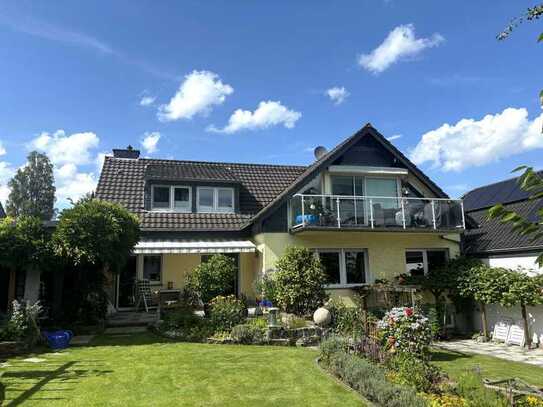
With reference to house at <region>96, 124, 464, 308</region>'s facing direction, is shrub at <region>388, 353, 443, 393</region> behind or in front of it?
in front

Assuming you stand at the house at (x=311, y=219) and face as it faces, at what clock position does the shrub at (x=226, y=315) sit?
The shrub is roughly at 1 o'clock from the house.

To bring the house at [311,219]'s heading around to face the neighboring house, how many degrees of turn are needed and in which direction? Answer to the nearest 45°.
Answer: approximately 90° to its left

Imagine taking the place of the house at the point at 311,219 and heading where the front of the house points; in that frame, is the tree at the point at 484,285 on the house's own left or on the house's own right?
on the house's own left

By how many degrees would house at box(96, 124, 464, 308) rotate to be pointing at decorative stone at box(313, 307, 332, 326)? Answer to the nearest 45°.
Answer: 0° — it already faces it

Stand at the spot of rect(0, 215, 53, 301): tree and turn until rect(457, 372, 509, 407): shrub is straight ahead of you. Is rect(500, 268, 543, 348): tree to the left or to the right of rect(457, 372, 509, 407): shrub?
left

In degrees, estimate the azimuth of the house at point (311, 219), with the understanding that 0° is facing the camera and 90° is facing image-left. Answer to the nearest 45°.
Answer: approximately 0°

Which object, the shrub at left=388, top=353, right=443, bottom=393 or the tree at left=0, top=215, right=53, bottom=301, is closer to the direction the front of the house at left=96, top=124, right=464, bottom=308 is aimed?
the shrub
